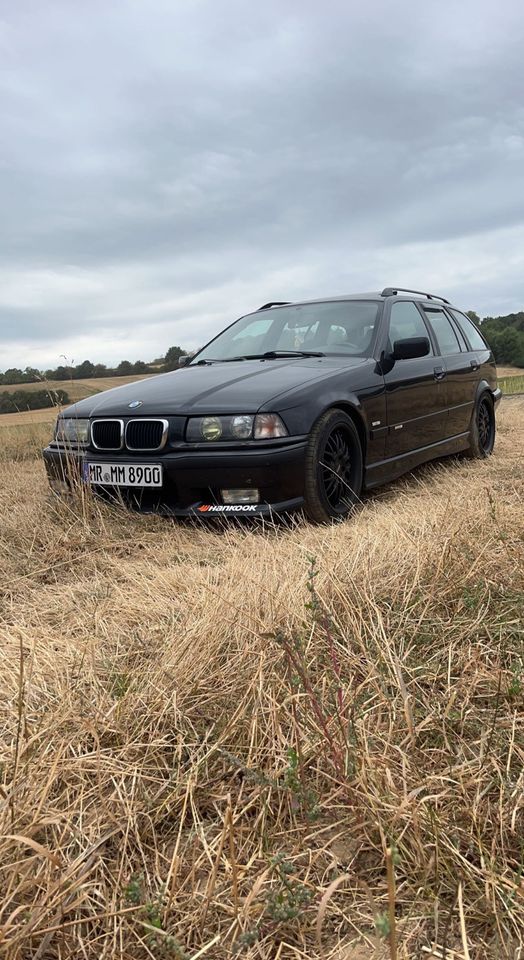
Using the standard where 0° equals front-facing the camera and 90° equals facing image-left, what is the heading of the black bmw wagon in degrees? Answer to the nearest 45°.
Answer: approximately 45°
